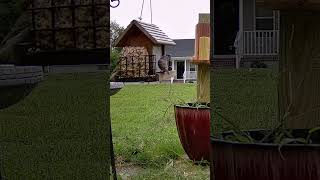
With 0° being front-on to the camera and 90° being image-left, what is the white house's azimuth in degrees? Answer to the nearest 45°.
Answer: approximately 0°
